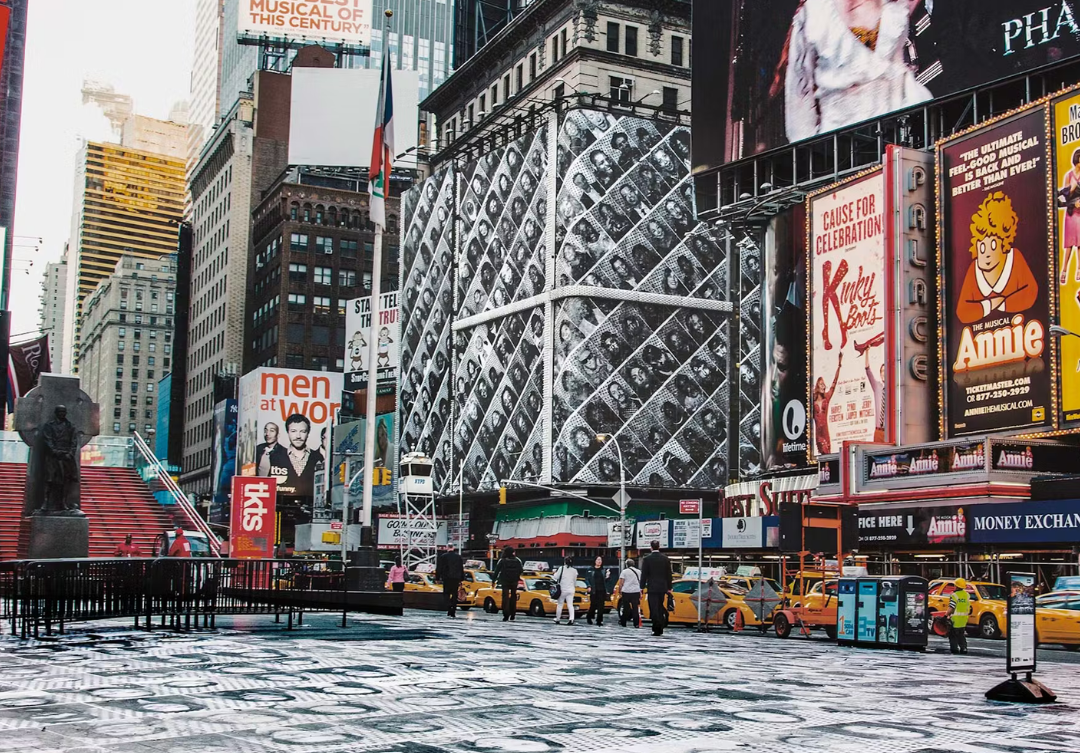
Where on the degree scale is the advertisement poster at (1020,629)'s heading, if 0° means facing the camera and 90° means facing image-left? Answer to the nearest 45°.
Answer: approximately 0°

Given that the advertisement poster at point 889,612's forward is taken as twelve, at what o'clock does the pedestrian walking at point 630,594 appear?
The pedestrian walking is roughly at 4 o'clock from the advertisement poster.

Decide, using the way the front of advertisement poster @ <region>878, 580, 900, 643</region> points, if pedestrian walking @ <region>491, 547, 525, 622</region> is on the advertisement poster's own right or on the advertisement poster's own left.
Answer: on the advertisement poster's own right

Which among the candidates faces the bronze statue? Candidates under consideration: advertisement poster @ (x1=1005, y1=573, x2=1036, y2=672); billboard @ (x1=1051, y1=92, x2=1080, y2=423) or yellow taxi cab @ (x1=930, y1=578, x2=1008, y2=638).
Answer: the billboard

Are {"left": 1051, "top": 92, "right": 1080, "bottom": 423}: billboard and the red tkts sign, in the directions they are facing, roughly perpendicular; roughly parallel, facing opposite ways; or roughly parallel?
roughly perpendicular

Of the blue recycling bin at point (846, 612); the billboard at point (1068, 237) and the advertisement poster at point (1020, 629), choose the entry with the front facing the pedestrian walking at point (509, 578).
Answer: the billboard

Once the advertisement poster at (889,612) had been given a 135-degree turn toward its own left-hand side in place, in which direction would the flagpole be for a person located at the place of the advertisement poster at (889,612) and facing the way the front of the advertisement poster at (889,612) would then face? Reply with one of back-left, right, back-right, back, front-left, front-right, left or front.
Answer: back-left
